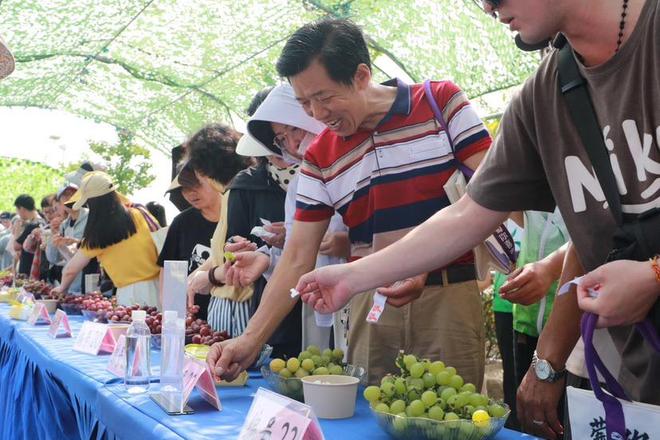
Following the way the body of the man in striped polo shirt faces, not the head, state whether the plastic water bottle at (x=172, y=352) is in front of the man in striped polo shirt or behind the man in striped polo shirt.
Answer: in front

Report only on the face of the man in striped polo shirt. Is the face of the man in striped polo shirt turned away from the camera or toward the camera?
toward the camera

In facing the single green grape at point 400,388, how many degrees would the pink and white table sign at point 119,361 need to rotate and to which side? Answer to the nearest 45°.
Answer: approximately 90° to its left

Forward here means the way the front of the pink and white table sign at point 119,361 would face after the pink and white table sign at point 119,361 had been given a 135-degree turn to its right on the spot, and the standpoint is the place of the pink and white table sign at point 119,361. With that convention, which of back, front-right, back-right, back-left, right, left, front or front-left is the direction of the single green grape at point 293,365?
back-right

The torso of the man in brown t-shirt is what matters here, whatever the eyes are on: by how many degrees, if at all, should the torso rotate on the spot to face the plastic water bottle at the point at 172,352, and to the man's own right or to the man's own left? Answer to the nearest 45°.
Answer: approximately 45° to the man's own right

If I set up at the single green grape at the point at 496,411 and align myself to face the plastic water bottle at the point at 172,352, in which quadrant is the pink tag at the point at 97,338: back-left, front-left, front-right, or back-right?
front-right

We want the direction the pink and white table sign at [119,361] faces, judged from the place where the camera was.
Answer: facing the viewer and to the left of the viewer

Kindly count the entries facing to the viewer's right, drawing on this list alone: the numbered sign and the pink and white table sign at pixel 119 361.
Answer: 0

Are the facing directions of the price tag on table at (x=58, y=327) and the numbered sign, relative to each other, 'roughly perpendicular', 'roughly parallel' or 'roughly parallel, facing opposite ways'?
roughly parallel

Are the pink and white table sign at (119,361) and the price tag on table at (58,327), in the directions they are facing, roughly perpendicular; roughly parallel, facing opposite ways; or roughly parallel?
roughly parallel

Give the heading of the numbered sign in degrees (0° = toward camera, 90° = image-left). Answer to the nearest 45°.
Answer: approximately 45°

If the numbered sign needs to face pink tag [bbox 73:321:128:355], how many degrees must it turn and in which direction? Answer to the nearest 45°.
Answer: approximately 90° to its right

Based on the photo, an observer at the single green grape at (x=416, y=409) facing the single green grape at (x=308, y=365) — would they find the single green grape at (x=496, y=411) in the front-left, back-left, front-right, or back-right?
back-right
